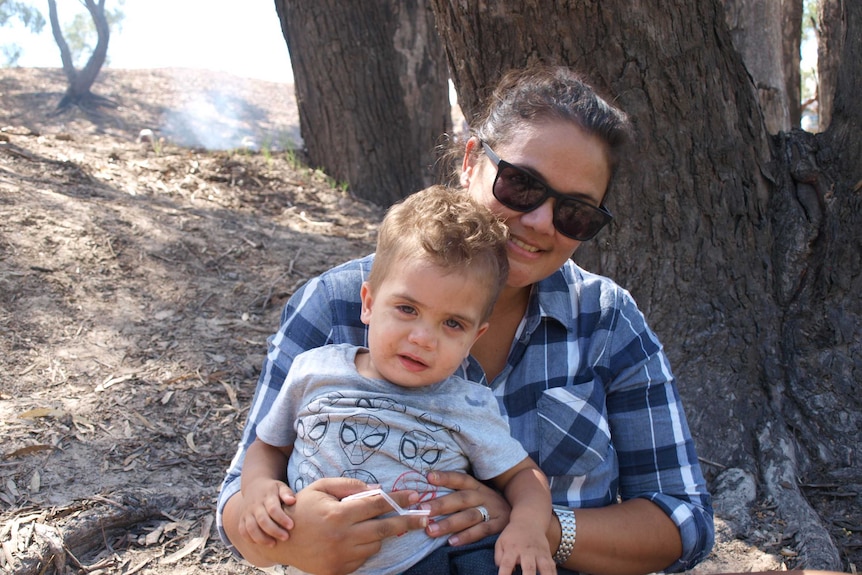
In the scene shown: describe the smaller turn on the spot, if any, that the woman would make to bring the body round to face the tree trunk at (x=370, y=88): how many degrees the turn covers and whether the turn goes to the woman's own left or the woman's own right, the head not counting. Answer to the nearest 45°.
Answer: approximately 180°

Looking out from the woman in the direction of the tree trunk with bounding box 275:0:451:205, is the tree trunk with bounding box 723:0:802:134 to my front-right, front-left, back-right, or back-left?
front-right

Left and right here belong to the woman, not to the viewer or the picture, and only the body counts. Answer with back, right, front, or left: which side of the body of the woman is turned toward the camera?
front

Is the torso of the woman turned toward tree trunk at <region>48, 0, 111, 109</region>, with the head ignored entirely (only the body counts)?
no

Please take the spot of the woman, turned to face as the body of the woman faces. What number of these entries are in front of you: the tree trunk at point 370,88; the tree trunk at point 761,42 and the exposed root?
0

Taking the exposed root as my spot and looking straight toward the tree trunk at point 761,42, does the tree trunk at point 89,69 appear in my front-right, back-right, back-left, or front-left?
front-left

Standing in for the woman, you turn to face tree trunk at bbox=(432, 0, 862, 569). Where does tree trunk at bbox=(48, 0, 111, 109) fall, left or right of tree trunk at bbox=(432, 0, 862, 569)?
left

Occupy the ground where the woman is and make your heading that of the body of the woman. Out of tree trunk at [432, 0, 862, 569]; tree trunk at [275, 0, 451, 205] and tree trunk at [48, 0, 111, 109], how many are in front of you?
0

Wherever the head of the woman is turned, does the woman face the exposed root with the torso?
no

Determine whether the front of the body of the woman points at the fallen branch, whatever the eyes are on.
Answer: no

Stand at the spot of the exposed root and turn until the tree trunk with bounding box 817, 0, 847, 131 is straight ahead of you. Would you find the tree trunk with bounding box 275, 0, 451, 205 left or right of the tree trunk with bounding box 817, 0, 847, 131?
left

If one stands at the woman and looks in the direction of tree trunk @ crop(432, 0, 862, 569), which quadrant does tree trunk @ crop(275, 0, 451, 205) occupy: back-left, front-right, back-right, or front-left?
front-left

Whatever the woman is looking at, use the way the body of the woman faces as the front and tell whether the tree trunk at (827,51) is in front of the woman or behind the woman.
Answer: behind

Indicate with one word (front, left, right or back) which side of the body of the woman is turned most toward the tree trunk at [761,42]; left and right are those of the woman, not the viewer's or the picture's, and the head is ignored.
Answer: back
